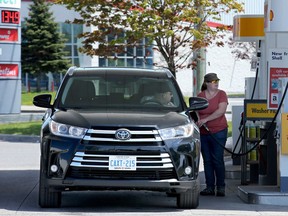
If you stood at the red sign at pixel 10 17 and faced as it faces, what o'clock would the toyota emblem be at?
The toyota emblem is roughly at 12 o'clock from the red sign.

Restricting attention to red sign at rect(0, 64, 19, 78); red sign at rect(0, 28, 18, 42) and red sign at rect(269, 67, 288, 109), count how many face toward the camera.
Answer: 3

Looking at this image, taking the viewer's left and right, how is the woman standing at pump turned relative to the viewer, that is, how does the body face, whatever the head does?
facing the viewer and to the left of the viewer

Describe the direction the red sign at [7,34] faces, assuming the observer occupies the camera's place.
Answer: facing the viewer

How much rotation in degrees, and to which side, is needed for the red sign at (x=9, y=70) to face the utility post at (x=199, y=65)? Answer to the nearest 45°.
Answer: approximately 45° to its left

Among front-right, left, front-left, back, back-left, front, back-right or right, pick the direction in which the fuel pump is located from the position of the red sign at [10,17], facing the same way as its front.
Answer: front

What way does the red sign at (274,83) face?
toward the camera

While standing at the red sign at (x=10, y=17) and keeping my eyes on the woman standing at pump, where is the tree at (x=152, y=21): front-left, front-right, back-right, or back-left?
front-left
